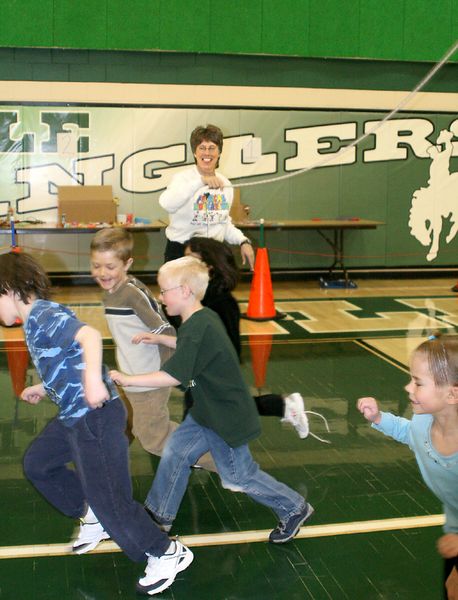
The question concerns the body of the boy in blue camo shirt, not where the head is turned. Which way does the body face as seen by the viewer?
to the viewer's left

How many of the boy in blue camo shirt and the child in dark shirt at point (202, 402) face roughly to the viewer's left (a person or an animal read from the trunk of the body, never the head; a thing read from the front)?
2

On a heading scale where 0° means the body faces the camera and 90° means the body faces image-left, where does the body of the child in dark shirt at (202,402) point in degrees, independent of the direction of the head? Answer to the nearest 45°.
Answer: approximately 90°

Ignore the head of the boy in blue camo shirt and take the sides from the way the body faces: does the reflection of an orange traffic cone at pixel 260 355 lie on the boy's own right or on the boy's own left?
on the boy's own right

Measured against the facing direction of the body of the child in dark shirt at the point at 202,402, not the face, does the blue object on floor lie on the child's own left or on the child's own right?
on the child's own right

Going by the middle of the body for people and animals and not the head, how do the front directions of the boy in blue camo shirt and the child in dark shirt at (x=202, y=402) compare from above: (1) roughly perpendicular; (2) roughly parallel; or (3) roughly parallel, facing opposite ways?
roughly parallel

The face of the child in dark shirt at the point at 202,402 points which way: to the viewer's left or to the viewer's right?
to the viewer's left
